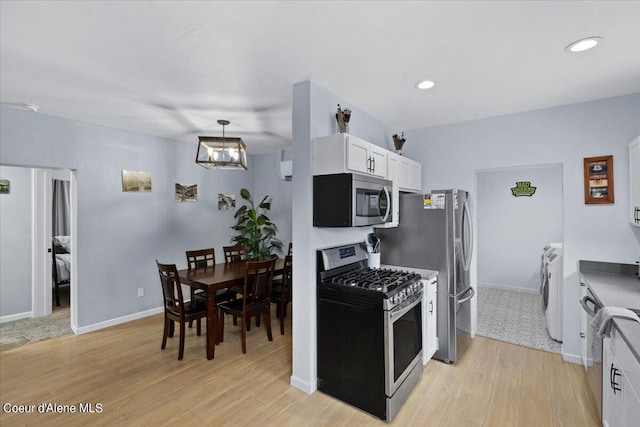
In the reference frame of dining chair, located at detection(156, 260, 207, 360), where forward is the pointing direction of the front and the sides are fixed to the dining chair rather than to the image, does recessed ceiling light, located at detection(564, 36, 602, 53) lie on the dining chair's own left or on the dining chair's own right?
on the dining chair's own right

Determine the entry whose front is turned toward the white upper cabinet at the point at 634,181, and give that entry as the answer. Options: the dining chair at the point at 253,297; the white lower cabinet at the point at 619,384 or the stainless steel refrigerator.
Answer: the stainless steel refrigerator

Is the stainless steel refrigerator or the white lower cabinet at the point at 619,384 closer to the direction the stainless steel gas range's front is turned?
the white lower cabinet

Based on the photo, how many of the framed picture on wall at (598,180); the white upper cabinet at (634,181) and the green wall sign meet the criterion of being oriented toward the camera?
2

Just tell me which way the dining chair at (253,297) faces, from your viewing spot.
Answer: facing away from the viewer and to the left of the viewer

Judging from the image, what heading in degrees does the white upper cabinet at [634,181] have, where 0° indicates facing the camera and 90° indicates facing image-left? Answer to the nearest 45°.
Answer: approximately 90°

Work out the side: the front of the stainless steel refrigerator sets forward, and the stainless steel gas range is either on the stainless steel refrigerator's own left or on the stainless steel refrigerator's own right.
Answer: on the stainless steel refrigerator's own right

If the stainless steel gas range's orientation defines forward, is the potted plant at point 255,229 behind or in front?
behind

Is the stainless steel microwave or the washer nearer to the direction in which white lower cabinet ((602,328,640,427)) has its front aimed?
the stainless steel microwave

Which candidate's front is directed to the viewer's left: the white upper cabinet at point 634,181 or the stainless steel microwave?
the white upper cabinet
